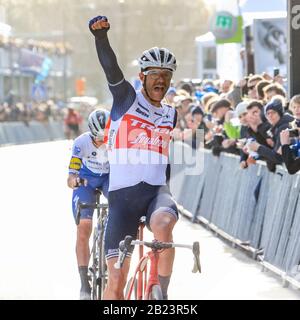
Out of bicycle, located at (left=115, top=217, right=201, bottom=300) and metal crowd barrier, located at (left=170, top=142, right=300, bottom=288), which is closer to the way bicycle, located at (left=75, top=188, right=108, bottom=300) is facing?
the bicycle

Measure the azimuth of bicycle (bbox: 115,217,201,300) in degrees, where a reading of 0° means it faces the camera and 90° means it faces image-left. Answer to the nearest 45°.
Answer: approximately 0°

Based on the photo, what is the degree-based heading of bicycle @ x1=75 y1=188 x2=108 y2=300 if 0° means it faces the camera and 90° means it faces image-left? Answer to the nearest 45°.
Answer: approximately 0°

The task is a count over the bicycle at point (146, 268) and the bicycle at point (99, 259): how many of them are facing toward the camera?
2
